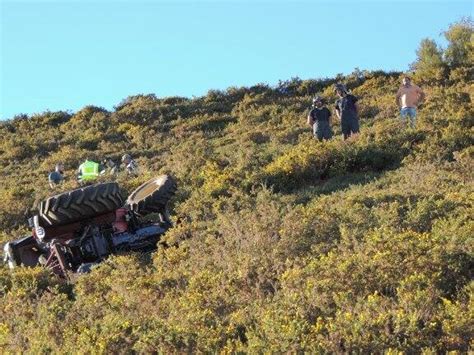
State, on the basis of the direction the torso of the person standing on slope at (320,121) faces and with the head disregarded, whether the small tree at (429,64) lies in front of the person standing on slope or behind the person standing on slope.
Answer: behind

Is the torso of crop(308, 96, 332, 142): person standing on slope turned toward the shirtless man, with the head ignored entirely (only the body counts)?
no

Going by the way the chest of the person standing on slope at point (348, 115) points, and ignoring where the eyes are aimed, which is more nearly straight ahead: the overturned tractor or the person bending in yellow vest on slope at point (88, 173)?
the overturned tractor

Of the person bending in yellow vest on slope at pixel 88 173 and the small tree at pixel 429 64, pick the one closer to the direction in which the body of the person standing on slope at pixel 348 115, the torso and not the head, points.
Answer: the person bending in yellow vest on slope

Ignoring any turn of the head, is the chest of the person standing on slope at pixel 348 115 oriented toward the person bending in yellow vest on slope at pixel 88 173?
no

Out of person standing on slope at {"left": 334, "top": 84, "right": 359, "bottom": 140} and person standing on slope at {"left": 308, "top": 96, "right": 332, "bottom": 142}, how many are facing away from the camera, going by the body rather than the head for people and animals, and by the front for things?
0

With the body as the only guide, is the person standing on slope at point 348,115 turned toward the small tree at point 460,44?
no

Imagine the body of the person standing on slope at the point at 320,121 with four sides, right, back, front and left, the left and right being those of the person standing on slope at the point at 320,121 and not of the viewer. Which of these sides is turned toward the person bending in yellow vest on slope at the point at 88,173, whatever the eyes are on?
right

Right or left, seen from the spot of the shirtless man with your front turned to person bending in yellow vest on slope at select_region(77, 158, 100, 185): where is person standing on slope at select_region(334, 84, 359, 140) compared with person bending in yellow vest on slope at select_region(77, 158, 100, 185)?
left

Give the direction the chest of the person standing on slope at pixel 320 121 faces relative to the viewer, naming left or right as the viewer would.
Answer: facing the viewer

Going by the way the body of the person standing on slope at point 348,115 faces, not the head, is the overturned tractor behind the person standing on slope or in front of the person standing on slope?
in front
